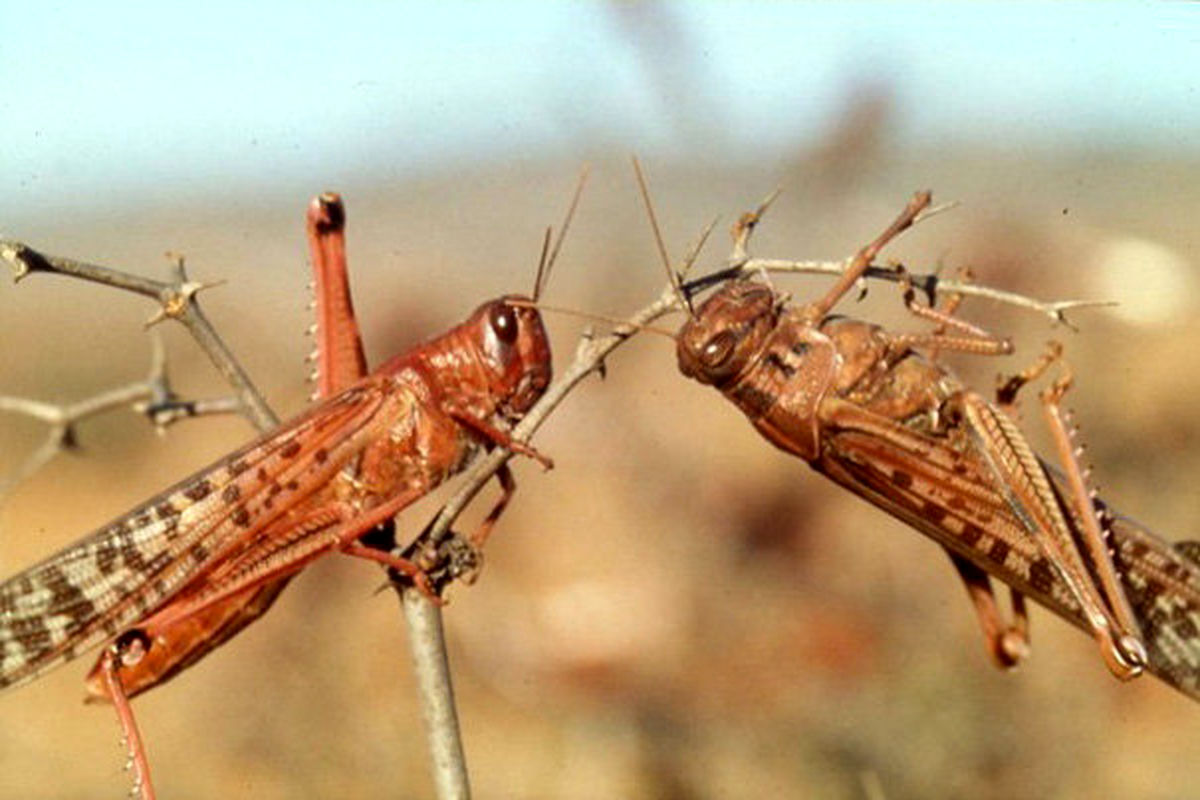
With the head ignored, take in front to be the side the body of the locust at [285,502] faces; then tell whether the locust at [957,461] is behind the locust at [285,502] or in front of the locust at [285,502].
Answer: in front

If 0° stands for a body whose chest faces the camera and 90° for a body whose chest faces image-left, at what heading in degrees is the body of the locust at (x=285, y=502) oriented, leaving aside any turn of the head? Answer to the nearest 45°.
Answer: approximately 270°
